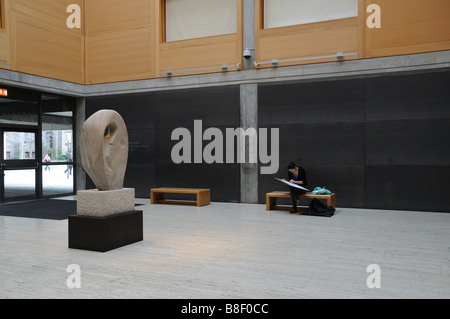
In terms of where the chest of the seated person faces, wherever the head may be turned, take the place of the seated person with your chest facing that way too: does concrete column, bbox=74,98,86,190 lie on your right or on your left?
on your right

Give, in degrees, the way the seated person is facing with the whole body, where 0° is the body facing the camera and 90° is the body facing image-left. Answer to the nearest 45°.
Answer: approximately 45°

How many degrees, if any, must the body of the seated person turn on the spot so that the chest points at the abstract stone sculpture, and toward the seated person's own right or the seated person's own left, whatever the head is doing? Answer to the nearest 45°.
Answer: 0° — they already face it

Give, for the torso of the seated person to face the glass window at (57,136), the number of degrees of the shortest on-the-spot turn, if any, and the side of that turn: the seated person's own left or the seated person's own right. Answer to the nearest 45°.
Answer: approximately 45° to the seated person's own right

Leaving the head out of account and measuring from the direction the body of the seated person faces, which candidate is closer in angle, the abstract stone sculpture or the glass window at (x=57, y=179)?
the abstract stone sculpture

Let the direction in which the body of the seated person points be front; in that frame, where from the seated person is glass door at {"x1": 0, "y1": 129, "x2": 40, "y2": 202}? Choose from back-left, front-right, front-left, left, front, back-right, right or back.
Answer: front-right

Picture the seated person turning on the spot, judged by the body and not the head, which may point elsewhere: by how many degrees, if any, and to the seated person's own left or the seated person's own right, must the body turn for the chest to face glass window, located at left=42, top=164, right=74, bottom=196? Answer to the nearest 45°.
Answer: approximately 45° to the seated person's own right

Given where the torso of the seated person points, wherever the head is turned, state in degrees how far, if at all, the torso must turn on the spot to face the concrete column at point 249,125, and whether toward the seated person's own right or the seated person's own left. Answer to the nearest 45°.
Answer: approximately 90° to the seated person's own right

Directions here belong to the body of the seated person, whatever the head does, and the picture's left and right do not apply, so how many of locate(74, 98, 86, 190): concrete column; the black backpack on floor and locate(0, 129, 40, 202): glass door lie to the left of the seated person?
1

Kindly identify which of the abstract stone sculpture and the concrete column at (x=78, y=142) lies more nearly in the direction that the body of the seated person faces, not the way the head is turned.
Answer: the abstract stone sculpture

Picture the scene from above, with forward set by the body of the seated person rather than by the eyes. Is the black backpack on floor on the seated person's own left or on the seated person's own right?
on the seated person's own left
